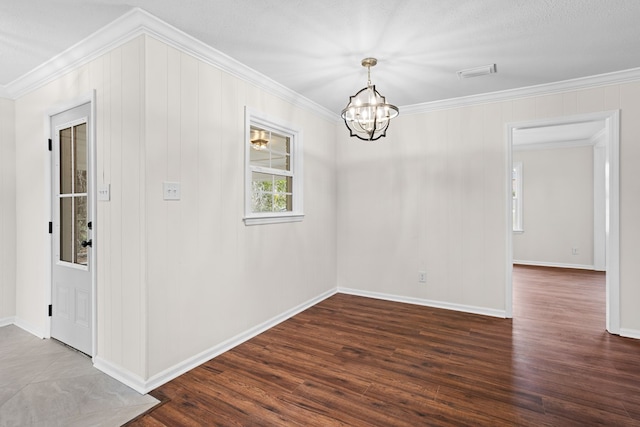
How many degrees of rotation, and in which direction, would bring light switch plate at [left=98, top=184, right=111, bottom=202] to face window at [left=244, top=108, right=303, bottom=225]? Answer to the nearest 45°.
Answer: approximately 135° to its left

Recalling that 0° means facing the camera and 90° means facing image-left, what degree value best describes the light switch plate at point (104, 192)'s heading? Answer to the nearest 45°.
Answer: approximately 45°

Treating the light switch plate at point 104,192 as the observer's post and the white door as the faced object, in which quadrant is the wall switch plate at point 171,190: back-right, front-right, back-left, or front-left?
back-right

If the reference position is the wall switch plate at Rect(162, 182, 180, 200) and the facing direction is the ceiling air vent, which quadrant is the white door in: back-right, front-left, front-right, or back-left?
back-left

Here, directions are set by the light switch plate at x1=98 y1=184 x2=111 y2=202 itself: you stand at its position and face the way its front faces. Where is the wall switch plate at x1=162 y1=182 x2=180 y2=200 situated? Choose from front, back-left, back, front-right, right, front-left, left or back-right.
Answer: left

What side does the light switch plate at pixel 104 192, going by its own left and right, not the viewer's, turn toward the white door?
right
